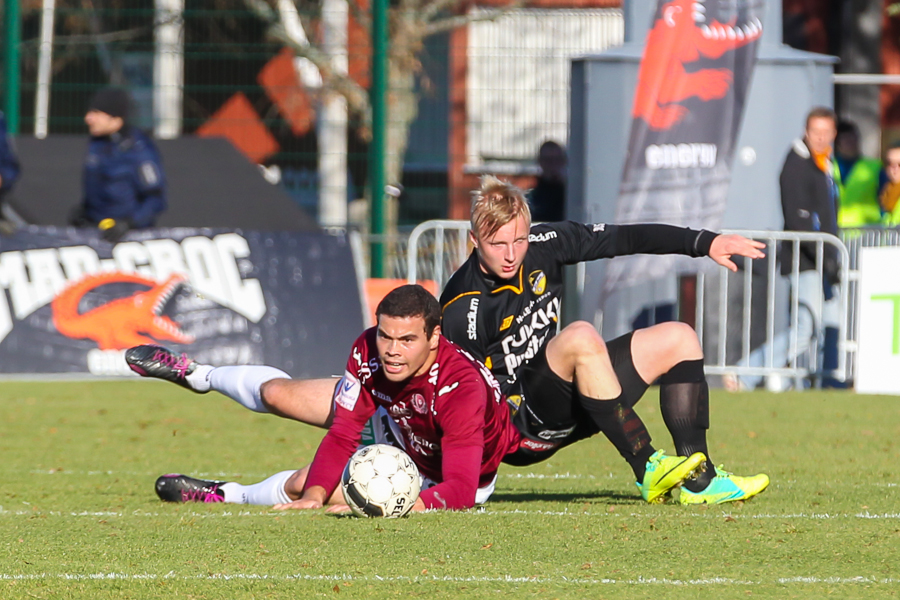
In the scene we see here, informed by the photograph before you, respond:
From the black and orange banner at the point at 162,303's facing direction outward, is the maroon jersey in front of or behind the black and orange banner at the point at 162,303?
in front

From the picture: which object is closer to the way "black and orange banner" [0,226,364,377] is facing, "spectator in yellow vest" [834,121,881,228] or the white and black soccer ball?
the white and black soccer ball

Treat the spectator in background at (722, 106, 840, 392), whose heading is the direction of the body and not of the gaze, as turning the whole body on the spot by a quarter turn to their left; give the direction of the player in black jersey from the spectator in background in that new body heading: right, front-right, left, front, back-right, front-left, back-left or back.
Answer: back-right

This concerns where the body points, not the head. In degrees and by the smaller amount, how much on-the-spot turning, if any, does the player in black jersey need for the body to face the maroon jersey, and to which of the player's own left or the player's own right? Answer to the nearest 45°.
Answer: approximately 90° to the player's own right

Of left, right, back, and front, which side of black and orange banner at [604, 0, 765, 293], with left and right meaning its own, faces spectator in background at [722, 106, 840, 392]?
left

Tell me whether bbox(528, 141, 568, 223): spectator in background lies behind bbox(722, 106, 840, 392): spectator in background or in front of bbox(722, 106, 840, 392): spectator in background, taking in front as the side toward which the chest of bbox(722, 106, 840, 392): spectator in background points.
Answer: behind

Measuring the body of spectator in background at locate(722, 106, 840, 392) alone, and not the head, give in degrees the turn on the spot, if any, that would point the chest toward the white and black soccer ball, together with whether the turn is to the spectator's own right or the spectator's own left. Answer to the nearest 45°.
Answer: approximately 45° to the spectator's own right

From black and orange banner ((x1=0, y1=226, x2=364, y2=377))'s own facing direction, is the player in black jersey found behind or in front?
in front

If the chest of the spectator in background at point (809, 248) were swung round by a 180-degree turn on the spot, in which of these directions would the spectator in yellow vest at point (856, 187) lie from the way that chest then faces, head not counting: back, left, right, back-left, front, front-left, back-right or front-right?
front-right

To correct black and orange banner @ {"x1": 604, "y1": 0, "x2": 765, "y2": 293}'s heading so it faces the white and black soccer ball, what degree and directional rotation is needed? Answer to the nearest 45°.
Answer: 0° — it already faces it

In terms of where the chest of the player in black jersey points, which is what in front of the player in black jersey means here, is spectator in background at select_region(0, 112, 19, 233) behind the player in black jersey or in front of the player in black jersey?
behind

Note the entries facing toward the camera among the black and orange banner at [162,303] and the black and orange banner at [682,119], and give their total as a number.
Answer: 2
